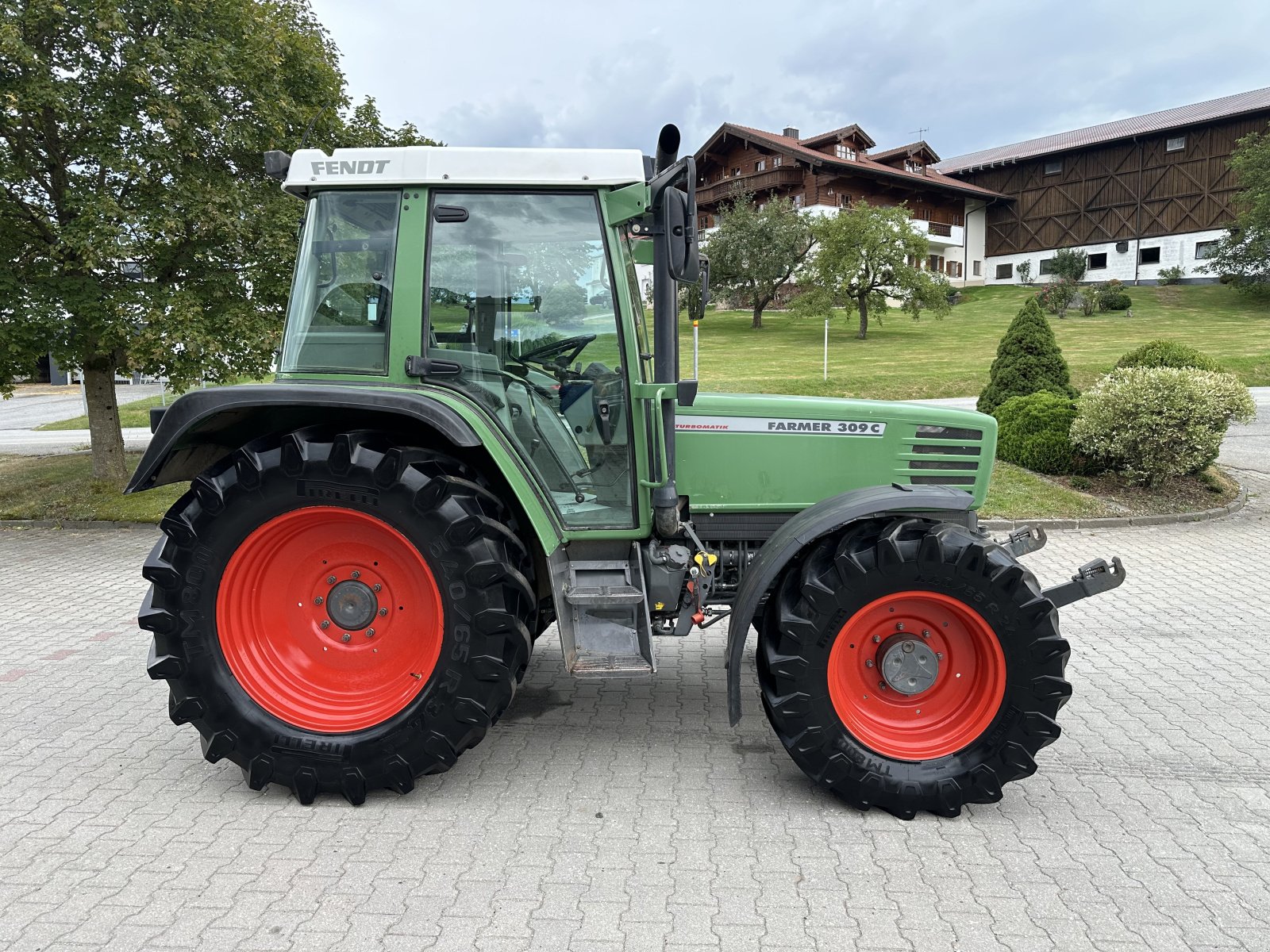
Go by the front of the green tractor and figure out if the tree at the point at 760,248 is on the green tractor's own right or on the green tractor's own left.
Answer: on the green tractor's own left

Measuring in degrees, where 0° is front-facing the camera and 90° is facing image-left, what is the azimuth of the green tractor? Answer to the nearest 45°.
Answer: approximately 270°

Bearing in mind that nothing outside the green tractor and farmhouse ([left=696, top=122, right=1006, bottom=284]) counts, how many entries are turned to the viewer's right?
1

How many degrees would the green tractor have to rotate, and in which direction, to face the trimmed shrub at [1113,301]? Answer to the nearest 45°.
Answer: approximately 45° to its left

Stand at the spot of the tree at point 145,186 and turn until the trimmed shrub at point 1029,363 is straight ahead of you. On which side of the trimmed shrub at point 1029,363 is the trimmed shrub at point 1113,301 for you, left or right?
left

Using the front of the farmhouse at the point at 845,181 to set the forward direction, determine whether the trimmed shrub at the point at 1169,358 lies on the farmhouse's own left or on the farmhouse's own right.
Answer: on the farmhouse's own left

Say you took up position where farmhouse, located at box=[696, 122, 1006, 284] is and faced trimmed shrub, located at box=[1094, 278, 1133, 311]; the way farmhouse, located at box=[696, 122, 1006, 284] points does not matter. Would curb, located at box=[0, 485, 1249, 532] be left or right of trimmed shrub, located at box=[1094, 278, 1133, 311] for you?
right

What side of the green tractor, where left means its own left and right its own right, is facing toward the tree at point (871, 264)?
left

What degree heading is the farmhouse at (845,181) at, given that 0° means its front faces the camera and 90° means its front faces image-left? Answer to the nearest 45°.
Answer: approximately 45°

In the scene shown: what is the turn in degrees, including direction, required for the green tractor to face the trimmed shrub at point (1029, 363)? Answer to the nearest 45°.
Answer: approximately 45° to its left
